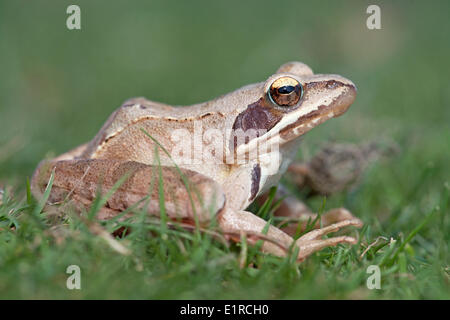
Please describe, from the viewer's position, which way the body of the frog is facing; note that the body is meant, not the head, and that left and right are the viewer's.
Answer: facing to the right of the viewer
